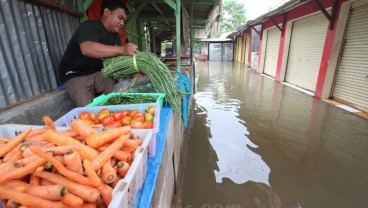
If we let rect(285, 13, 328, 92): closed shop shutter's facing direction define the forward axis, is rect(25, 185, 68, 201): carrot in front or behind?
in front

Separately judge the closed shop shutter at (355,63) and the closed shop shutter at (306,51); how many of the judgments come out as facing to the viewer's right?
0

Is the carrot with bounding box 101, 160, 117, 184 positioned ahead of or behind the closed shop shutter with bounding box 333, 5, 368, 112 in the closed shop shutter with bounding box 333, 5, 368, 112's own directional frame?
ahead

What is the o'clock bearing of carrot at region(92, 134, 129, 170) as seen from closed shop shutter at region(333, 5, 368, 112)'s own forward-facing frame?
The carrot is roughly at 11 o'clock from the closed shop shutter.

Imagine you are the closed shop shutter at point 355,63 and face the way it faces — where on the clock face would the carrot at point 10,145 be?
The carrot is roughly at 11 o'clock from the closed shop shutter.

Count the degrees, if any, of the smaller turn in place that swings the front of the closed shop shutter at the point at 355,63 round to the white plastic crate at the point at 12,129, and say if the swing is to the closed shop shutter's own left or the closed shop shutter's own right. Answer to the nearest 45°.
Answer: approximately 45° to the closed shop shutter's own left

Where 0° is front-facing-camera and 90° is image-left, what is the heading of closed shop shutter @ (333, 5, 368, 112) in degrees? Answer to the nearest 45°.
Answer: approximately 45°

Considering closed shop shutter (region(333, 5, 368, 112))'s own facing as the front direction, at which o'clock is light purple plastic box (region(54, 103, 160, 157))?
The light purple plastic box is roughly at 11 o'clock from the closed shop shutter.

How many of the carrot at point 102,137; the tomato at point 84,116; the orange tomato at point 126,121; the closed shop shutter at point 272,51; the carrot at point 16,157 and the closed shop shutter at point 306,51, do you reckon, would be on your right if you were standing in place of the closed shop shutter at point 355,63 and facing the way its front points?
2

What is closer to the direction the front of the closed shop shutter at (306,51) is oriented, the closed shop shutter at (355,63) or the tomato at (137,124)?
the tomato

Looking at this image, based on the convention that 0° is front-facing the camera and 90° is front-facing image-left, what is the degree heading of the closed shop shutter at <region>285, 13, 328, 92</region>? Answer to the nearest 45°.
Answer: approximately 45°

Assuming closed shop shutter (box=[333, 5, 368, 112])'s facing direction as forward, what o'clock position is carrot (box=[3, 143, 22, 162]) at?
The carrot is roughly at 11 o'clock from the closed shop shutter.

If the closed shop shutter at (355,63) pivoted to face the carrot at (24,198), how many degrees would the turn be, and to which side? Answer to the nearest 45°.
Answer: approximately 45° to its left

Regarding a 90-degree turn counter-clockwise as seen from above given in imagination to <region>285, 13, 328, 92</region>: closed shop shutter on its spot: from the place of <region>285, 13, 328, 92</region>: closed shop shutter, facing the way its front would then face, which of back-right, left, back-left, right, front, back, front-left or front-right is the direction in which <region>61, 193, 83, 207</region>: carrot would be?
front-right
